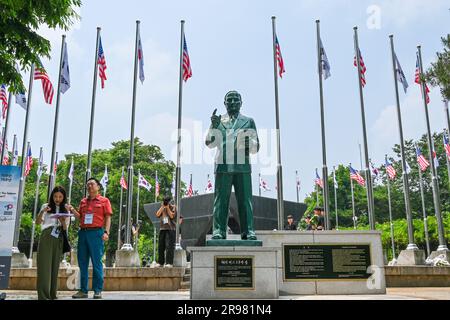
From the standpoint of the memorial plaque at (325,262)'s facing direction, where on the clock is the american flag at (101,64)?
The american flag is roughly at 4 o'clock from the memorial plaque.

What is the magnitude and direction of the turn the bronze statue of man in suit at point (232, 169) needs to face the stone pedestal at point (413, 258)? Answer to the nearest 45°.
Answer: approximately 135° to its left

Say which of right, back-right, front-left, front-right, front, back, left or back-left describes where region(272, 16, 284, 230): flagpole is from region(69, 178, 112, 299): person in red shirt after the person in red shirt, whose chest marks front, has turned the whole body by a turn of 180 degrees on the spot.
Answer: front

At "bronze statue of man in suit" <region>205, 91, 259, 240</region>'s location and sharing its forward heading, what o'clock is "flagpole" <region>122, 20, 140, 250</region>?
The flagpole is roughly at 5 o'clock from the bronze statue of man in suit.

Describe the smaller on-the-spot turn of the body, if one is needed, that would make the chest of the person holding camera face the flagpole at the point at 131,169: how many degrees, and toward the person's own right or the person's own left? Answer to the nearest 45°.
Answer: approximately 135° to the person's own right

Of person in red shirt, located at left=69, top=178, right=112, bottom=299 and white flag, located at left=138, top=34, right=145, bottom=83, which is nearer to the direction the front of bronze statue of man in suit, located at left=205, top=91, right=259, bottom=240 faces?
the person in red shirt

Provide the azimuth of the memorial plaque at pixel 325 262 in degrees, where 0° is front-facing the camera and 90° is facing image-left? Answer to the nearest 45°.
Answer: approximately 0°

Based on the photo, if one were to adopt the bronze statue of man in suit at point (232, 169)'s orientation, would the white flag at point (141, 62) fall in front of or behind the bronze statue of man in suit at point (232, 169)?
behind

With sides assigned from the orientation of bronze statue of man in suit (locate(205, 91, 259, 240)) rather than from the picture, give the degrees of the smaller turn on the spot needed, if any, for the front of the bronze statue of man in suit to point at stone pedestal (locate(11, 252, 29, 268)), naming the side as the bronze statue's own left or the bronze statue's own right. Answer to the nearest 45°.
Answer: approximately 135° to the bronze statue's own right

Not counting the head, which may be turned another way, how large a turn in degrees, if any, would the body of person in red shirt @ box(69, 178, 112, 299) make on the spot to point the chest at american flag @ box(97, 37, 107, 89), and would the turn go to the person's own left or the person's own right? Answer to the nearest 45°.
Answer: approximately 135° to the person's own right
